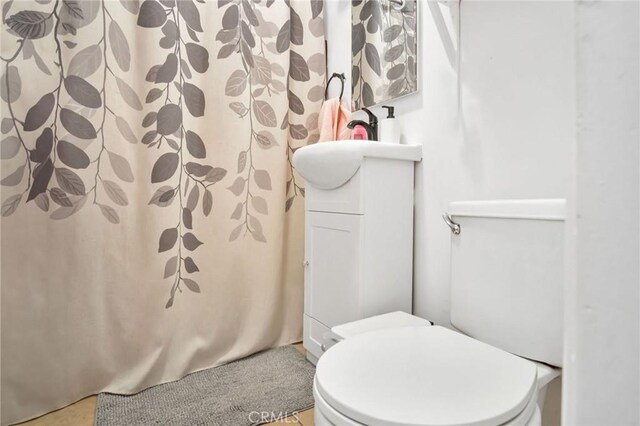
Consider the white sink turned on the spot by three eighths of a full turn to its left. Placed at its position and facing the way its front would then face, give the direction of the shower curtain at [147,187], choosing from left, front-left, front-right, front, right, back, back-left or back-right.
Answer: back

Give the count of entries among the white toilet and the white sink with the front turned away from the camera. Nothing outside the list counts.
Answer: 0

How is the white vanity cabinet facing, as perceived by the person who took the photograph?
facing the viewer and to the left of the viewer

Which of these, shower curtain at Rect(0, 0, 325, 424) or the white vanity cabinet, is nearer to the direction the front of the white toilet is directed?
the shower curtain

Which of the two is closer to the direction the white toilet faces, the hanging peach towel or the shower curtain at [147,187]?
the shower curtain

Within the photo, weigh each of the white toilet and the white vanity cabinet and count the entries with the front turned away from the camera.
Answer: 0

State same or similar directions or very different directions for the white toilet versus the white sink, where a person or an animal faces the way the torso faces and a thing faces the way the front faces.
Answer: same or similar directions

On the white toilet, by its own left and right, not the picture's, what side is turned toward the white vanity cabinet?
right

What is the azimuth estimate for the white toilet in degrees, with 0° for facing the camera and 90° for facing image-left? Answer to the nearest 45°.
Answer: approximately 45°

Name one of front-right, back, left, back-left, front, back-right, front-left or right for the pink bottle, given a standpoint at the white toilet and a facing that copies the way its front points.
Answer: right

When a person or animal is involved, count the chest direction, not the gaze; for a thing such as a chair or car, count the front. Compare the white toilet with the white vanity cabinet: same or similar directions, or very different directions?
same or similar directions

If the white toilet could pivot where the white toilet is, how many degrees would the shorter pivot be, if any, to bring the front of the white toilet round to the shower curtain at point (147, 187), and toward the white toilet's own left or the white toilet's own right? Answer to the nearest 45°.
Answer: approximately 45° to the white toilet's own right

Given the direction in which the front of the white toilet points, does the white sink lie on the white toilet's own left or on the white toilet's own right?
on the white toilet's own right
